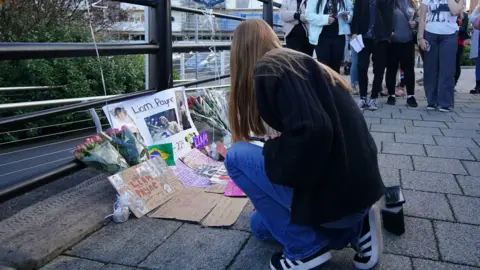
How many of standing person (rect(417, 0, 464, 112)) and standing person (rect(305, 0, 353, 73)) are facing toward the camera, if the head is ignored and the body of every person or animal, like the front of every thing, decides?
2

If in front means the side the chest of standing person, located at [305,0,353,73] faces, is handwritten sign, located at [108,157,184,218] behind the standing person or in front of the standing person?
in front

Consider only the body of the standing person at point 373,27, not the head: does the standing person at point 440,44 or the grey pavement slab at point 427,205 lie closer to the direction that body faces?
the grey pavement slab

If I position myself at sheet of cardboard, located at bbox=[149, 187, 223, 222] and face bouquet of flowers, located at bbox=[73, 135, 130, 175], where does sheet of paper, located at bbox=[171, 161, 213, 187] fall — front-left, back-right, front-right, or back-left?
front-right

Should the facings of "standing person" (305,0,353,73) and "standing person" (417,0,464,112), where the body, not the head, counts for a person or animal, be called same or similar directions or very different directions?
same or similar directions

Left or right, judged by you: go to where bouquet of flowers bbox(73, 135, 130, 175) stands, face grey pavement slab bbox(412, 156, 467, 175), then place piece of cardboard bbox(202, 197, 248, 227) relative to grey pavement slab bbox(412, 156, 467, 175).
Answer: right

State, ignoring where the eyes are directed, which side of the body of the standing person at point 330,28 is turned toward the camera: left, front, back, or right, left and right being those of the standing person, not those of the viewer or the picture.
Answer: front

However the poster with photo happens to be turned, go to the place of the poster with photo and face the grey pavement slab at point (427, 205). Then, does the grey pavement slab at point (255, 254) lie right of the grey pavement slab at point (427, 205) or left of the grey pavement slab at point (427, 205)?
right

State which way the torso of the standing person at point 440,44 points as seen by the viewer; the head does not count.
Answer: toward the camera

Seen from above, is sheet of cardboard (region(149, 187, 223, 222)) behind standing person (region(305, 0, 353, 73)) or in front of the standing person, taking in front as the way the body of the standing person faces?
in front

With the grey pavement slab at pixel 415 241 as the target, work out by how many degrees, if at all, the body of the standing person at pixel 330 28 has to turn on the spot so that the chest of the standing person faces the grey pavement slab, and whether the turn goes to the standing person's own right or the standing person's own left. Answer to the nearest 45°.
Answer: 0° — they already face it

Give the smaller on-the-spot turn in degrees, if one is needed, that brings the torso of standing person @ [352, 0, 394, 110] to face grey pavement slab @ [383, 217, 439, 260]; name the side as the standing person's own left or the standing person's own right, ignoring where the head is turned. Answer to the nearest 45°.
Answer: approximately 45° to the standing person's own left
